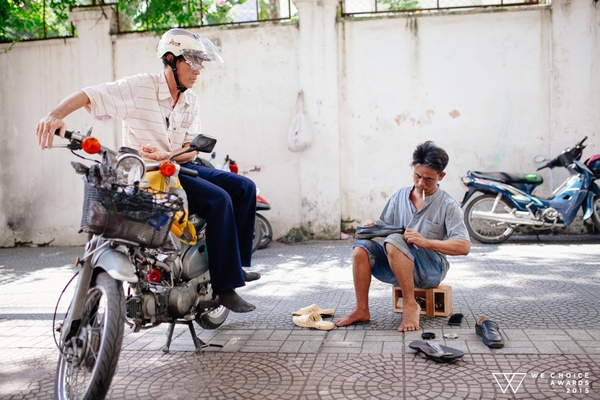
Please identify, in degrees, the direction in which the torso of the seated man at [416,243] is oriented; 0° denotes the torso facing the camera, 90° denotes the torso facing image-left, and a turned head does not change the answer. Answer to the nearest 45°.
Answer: approximately 45°

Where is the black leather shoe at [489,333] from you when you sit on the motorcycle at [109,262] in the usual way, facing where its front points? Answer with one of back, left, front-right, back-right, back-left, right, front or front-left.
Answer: back-left

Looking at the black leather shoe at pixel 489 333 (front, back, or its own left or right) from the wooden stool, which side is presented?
back

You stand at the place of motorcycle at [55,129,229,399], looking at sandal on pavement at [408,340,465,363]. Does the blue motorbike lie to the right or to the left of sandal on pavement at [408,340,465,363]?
left

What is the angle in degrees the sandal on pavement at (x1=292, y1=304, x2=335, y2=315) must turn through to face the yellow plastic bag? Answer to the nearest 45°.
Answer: approximately 45° to its left

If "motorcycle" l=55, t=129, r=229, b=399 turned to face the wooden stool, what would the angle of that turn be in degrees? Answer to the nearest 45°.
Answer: approximately 135° to its left

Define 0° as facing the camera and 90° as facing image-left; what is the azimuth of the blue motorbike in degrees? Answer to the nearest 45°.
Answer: approximately 270°

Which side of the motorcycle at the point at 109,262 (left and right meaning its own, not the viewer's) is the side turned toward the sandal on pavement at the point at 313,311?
back

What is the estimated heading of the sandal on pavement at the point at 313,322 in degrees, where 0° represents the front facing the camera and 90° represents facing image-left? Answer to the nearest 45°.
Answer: approximately 90°

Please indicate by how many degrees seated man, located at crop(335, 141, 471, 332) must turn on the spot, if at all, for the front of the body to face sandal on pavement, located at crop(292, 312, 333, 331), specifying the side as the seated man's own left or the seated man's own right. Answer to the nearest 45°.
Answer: approximately 45° to the seated man's own right

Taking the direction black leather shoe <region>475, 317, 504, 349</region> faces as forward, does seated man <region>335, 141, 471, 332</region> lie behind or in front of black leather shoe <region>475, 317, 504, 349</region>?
behind

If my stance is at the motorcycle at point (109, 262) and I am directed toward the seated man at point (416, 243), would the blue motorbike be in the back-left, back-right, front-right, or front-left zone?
front-left

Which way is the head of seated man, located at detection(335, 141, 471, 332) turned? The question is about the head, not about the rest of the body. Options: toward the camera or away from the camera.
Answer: toward the camera

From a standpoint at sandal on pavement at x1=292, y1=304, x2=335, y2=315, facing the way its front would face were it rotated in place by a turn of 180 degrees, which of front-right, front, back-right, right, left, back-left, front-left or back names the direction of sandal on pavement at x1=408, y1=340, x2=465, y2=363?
front-right
